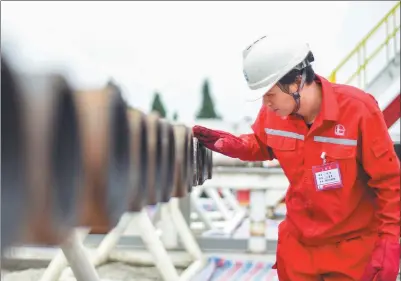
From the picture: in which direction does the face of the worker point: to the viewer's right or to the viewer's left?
to the viewer's left

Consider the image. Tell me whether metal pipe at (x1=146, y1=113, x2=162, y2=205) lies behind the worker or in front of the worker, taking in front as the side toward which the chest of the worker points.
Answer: in front

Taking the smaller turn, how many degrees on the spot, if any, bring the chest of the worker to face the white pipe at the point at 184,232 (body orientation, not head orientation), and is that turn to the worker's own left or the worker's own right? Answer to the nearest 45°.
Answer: approximately 90° to the worker's own right

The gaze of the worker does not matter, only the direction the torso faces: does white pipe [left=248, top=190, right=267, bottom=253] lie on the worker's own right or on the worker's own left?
on the worker's own right

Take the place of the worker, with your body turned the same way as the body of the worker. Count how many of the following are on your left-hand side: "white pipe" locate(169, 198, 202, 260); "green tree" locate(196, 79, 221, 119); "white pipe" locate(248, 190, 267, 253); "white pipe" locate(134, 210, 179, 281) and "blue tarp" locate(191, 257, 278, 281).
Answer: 0

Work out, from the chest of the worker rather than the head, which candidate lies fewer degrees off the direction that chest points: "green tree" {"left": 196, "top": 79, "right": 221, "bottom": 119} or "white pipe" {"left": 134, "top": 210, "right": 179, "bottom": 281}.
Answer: the white pipe

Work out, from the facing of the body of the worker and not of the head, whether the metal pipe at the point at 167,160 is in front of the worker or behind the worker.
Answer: in front

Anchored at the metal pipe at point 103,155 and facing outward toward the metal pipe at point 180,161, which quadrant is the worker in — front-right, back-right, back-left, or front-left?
front-right

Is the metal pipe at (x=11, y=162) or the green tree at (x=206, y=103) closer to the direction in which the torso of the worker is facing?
the metal pipe

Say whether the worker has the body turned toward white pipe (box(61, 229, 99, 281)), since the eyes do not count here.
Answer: yes

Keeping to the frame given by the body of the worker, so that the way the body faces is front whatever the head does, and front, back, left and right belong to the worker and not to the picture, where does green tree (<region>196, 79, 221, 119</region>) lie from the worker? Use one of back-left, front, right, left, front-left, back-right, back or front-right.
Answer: back-right

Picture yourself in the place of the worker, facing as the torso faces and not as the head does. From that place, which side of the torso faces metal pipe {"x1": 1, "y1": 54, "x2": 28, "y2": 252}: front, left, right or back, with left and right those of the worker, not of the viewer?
front
